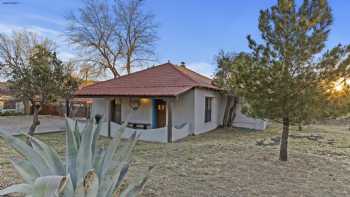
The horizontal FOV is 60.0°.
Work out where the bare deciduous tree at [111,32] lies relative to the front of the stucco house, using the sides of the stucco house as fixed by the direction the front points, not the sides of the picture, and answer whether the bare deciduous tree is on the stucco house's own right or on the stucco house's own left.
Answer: on the stucco house's own right

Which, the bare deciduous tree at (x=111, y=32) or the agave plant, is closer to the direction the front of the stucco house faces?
the agave plant

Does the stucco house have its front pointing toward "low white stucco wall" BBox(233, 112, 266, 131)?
no

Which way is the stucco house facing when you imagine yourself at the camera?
facing the viewer and to the left of the viewer

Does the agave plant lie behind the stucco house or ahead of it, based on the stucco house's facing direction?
ahead

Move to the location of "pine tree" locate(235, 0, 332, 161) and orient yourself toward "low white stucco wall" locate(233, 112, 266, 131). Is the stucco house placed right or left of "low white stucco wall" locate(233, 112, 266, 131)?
left

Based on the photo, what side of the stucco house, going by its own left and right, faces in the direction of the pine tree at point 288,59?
left

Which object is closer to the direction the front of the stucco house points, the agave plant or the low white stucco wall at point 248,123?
the agave plant

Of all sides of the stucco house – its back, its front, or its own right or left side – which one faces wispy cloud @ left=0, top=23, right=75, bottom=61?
right
